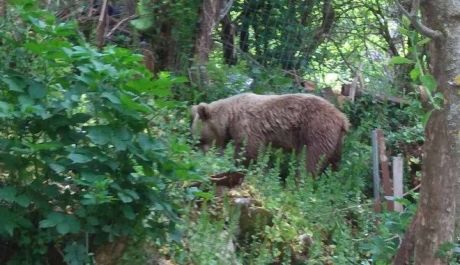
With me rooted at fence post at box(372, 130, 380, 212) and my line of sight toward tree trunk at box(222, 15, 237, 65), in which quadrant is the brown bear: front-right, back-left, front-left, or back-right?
front-left

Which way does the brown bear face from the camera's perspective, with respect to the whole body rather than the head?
to the viewer's left

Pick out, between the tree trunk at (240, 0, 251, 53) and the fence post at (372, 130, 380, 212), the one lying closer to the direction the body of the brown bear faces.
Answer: the tree trunk

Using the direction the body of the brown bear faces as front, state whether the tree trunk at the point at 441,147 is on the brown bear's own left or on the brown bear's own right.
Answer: on the brown bear's own left

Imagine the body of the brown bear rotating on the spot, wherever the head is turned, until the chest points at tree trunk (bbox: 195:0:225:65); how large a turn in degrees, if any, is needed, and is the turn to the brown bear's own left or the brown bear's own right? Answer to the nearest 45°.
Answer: approximately 45° to the brown bear's own right

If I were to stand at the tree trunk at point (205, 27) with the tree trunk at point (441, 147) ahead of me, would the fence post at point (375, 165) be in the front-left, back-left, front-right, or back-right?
front-left

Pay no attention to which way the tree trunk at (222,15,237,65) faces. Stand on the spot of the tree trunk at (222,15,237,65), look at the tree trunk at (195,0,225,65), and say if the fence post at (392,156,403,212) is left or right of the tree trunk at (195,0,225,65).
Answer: left

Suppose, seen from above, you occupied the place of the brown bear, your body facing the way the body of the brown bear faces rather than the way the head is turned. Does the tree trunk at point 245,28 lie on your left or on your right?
on your right

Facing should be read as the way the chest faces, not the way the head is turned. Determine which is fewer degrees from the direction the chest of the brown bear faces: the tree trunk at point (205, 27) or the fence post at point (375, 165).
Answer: the tree trunk

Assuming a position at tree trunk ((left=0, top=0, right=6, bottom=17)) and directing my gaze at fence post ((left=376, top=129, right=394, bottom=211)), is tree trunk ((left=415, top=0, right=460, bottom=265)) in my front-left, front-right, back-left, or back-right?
front-right

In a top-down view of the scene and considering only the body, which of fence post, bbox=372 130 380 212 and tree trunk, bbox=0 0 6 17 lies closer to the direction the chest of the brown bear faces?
the tree trunk

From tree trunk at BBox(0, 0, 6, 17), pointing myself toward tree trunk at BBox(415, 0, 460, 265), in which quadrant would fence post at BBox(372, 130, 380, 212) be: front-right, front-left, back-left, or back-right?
front-left
